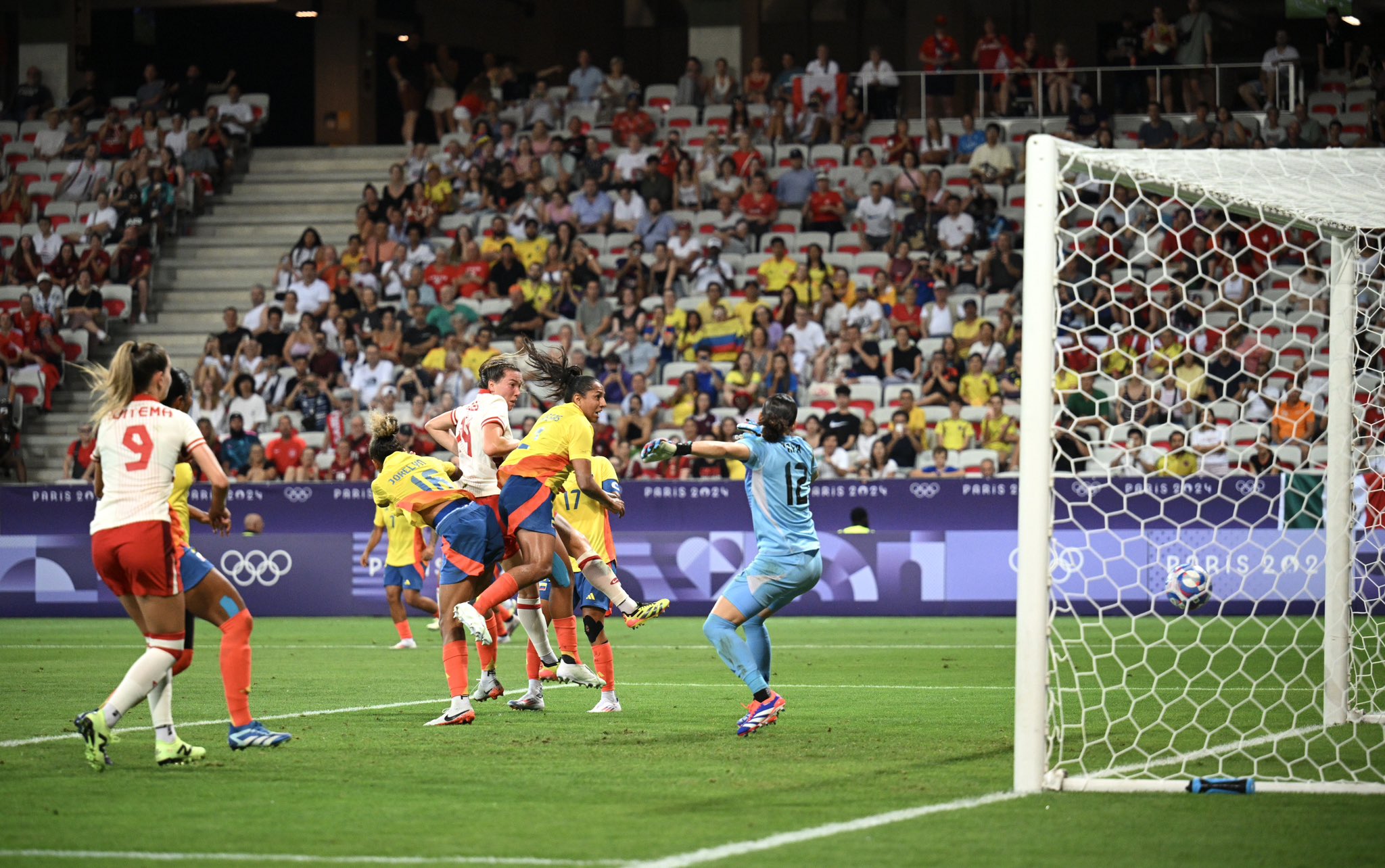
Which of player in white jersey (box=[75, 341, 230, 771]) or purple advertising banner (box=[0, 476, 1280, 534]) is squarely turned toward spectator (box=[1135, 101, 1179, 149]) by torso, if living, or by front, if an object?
the player in white jersey

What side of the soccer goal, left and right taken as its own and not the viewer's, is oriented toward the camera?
left

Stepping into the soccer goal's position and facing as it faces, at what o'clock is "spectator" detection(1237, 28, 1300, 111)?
The spectator is roughly at 3 o'clock from the soccer goal.

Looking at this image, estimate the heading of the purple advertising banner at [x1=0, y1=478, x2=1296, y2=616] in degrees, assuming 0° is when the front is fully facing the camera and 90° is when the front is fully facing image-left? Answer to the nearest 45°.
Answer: approximately 0°

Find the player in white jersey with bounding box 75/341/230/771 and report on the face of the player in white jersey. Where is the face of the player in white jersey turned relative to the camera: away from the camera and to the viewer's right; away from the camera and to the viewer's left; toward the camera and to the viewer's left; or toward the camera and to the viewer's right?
away from the camera and to the viewer's right

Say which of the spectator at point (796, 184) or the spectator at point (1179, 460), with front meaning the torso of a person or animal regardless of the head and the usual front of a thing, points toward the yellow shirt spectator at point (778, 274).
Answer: the spectator at point (796, 184)
